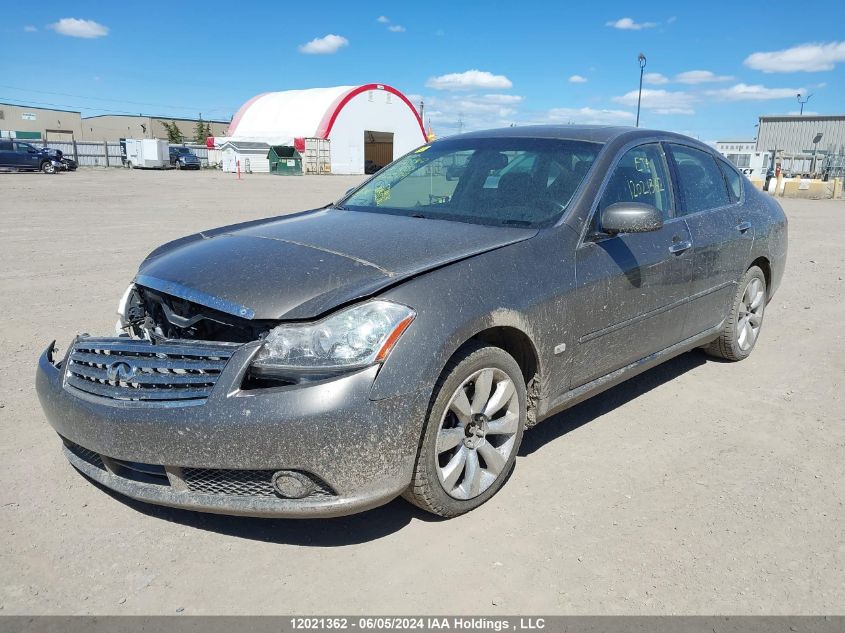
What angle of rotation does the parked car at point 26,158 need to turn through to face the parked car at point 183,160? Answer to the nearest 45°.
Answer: approximately 45° to its left

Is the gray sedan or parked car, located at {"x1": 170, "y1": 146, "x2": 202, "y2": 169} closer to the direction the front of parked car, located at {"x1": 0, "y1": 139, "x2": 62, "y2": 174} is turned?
the parked car

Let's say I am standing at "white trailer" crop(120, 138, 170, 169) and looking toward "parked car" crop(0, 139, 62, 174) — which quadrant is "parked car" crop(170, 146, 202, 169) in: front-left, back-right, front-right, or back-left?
back-left

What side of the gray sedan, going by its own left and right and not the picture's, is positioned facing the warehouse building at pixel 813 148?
back

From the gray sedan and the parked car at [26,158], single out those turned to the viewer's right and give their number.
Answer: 1

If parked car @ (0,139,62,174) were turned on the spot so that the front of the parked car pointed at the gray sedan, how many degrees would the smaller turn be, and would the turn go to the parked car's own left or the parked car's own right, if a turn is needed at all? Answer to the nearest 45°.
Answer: approximately 90° to the parked car's own right

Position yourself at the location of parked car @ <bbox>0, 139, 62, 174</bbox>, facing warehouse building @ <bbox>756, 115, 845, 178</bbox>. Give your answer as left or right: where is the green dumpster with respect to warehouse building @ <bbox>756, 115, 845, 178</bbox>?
left

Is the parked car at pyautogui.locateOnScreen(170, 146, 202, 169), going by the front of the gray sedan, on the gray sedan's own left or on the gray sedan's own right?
on the gray sedan's own right

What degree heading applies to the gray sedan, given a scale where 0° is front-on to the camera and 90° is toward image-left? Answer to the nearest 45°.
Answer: approximately 45°

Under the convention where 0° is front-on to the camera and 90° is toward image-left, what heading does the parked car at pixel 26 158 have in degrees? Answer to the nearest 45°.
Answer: approximately 270°
